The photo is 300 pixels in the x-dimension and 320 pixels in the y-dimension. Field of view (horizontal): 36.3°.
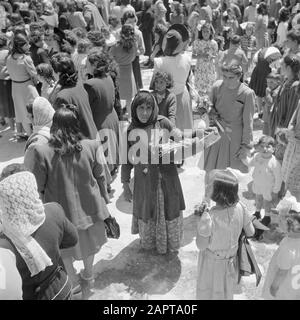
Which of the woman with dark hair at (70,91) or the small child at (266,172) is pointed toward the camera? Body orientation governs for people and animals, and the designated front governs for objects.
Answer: the small child

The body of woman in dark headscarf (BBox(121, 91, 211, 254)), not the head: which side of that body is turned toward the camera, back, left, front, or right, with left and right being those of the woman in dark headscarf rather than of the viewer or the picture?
front

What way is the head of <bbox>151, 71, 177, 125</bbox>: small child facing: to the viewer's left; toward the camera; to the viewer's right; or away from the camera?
toward the camera

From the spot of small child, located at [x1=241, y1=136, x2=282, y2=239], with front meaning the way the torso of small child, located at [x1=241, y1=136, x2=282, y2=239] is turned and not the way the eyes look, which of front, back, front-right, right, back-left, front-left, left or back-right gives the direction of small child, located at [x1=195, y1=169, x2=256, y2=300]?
front

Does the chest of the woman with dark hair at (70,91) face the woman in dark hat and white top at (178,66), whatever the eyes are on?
no

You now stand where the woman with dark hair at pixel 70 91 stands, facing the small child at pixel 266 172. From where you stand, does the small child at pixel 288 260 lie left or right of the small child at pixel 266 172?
right

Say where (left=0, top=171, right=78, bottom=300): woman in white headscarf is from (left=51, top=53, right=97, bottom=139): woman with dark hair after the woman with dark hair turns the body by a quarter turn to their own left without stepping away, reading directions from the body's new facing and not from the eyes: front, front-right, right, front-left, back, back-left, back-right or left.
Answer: front-left

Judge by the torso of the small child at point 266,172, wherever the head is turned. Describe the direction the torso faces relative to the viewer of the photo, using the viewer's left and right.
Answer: facing the viewer

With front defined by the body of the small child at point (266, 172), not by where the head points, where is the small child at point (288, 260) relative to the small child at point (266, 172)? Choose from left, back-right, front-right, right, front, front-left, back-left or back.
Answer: front

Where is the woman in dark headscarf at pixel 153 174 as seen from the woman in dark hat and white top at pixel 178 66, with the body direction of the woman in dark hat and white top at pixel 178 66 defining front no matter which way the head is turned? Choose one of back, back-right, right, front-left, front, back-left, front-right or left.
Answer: back

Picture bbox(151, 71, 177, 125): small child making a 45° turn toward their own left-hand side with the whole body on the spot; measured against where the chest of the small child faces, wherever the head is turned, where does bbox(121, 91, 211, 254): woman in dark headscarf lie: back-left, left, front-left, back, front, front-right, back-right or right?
front

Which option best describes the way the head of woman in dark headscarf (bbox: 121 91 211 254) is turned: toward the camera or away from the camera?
toward the camera

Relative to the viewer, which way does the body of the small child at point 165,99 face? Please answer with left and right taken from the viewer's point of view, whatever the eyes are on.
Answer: facing the viewer and to the left of the viewer

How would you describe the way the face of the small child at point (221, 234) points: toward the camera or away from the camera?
away from the camera

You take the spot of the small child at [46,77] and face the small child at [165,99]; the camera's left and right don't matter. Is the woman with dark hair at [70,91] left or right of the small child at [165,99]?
right

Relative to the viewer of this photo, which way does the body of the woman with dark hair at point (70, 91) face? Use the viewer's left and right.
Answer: facing away from the viewer and to the left of the viewer

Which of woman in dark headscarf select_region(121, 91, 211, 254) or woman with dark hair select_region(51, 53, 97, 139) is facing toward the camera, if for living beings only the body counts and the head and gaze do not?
woman in dark headscarf select_region(121, 91, 211, 254)

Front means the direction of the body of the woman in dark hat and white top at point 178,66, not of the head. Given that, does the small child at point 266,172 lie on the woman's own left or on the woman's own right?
on the woman's own right
